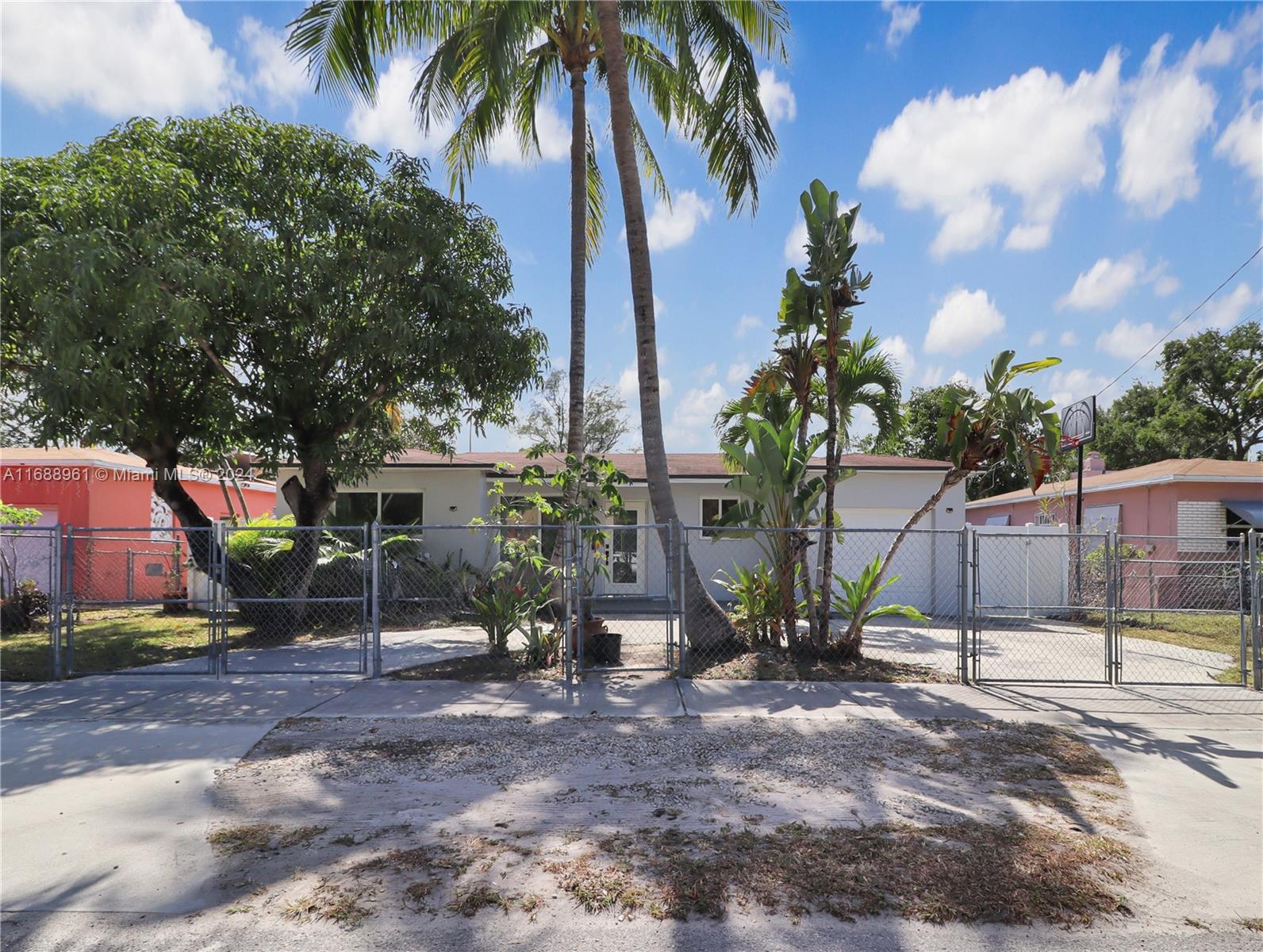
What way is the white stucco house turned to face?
toward the camera

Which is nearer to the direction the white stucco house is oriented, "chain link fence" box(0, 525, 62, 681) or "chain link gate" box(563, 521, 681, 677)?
the chain link gate

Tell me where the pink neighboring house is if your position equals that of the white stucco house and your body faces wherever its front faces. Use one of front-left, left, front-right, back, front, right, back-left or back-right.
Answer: left

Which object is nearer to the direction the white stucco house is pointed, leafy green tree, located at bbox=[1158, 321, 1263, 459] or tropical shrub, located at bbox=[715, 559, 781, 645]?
the tropical shrub

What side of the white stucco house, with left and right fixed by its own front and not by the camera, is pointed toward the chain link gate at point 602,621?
front

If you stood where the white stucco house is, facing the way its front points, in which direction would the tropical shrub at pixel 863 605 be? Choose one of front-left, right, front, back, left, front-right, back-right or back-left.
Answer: front

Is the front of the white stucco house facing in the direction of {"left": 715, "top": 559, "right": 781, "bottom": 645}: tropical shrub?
yes

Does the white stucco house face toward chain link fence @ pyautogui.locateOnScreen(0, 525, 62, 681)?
no

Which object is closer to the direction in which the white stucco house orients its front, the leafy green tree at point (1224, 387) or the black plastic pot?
the black plastic pot

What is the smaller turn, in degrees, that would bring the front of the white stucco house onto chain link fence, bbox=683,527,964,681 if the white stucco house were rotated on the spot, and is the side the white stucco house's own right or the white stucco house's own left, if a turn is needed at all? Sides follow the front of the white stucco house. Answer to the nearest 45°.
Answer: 0° — it already faces it

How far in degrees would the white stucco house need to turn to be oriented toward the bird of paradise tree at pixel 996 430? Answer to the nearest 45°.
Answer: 0° — it already faces it

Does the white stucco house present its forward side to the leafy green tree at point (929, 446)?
no

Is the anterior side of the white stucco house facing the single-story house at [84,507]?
no

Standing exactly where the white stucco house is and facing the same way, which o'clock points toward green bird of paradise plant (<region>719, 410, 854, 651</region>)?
The green bird of paradise plant is roughly at 12 o'clock from the white stucco house.

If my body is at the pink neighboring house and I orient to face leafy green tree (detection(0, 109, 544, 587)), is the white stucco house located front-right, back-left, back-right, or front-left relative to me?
front-right

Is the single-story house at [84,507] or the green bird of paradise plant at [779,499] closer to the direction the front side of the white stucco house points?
the green bird of paradise plant
